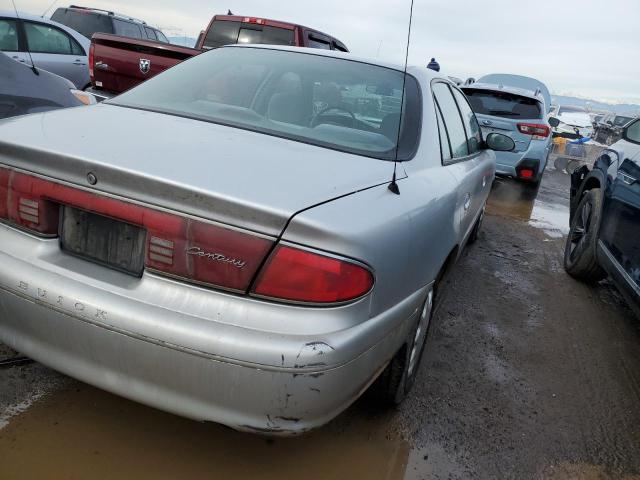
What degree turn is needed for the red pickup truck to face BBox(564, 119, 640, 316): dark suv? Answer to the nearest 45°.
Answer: approximately 90° to its right

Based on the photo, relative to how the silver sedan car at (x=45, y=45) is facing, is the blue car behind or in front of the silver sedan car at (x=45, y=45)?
behind

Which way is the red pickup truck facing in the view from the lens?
facing away from the viewer and to the right of the viewer

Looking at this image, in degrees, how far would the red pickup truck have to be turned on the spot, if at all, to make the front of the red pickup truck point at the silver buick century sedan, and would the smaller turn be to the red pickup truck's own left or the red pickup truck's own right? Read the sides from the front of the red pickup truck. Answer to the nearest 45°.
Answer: approximately 135° to the red pickup truck's own right

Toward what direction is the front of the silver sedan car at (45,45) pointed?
to the viewer's left

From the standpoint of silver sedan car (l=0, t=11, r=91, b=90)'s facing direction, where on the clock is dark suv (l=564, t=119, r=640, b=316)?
The dark suv is roughly at 8 o'clock from the silver sedan car.

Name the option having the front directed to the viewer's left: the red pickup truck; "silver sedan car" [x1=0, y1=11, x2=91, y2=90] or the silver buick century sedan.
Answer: the silver sedan car

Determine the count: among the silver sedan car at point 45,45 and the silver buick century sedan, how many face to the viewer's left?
1

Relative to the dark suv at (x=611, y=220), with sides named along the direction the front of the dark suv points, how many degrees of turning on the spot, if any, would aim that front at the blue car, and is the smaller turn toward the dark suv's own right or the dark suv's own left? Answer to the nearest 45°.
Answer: approximately 45° to the dark suv's own right
